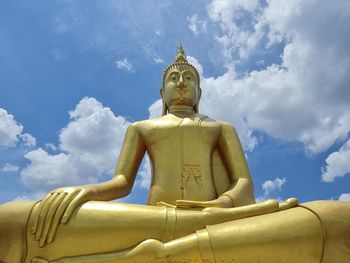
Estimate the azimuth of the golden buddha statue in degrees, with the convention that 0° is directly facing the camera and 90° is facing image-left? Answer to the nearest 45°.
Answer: approximately 0°
